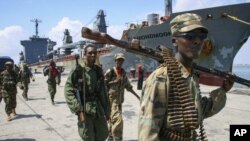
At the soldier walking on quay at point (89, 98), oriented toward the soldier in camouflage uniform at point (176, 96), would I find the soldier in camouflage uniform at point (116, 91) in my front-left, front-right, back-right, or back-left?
back-left

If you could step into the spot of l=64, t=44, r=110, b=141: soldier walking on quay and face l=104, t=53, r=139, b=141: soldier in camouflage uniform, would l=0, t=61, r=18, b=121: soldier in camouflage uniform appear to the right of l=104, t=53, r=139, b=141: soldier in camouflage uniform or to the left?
left

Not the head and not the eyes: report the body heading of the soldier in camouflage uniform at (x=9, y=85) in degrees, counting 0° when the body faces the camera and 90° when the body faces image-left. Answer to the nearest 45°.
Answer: approximately 0°
